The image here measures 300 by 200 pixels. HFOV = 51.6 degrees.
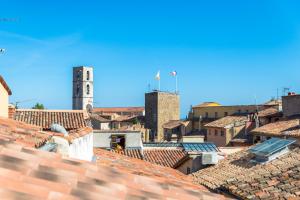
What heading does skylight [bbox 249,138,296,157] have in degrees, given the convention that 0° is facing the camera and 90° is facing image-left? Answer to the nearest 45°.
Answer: approximately 45°
